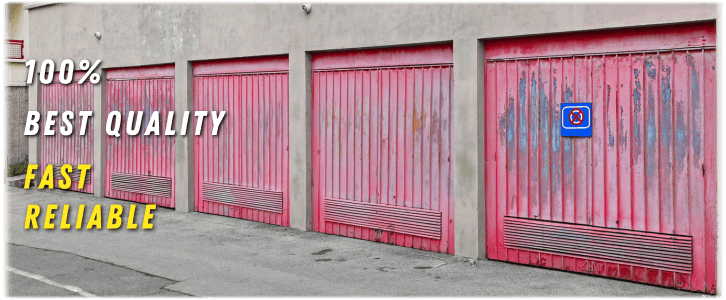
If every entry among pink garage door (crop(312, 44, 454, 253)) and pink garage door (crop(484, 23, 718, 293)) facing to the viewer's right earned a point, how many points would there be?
0

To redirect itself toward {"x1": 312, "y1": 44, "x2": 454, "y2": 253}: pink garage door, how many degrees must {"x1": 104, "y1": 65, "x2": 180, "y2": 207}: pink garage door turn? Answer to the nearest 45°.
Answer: approximately 90° to its left

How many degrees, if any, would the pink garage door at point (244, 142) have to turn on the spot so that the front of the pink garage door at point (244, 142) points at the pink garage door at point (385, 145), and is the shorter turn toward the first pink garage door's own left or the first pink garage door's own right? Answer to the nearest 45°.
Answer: approximately 90° to the first pink garage door's own left

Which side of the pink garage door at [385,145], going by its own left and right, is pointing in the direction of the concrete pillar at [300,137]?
right

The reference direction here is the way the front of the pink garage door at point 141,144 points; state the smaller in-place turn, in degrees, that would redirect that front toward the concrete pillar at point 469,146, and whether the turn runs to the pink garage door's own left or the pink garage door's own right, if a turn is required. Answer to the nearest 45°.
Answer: approximately 90° to the pink garage door's own left

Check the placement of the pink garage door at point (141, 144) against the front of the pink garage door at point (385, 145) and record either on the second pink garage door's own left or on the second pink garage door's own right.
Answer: on the second pink garage door's own right

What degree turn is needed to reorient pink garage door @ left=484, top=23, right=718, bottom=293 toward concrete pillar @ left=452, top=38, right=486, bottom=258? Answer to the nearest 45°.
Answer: approximately 45° to its right

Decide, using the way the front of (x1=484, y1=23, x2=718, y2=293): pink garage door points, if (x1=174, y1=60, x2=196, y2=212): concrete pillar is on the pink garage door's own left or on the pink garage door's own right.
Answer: on the pink garage door's own right

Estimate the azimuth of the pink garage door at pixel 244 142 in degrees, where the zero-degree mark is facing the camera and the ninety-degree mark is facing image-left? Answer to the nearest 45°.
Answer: approximately 45°

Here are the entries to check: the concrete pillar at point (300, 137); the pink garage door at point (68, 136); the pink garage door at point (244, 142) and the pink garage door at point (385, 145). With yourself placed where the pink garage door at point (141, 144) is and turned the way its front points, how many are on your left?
3

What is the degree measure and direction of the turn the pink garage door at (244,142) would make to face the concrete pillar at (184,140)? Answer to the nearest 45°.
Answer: approximately 90° to its right

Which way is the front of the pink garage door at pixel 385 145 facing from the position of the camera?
facing the viewer and to the left of the viewer

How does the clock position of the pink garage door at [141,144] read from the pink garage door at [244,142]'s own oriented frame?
the pink garage door at [141,144] is roughly at 3 o'clock from the pink garage door at [244,142].
